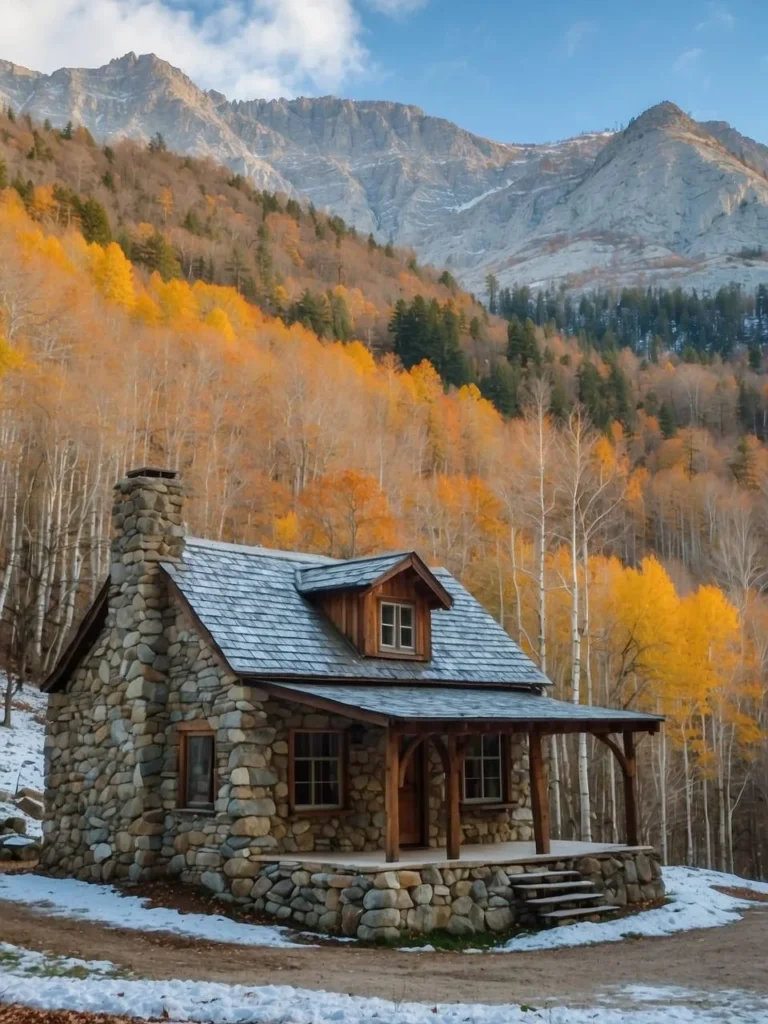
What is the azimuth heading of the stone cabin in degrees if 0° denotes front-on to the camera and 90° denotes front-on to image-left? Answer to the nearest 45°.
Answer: approximately 315°
